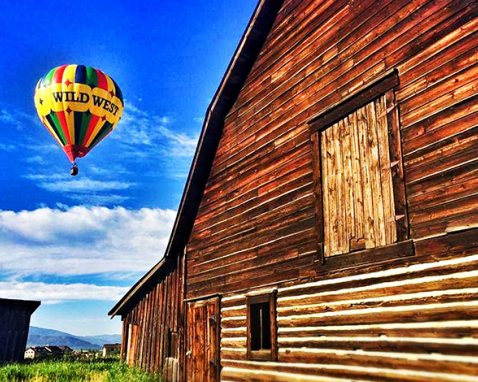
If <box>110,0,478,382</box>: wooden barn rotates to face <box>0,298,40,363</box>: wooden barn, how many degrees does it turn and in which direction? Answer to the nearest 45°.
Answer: approximately 90° to its right

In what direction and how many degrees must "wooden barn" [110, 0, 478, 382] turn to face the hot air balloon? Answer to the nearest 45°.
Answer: approximately 90° to its right
